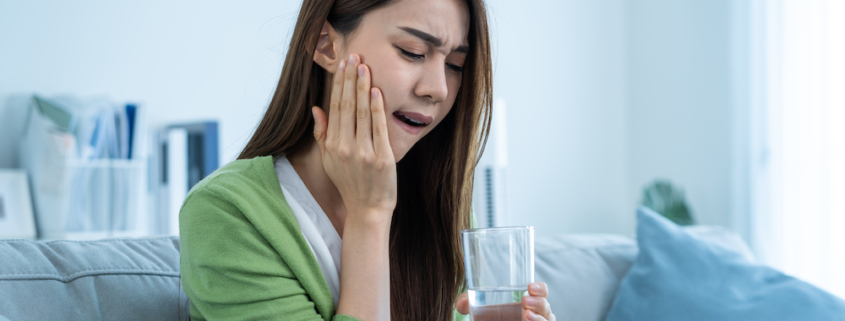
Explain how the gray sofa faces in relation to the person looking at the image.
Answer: facing the viewer

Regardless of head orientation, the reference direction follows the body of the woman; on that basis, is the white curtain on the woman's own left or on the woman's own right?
on the woman's own left

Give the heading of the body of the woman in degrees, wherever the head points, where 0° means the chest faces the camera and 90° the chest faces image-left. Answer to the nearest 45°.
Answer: approximately 315°

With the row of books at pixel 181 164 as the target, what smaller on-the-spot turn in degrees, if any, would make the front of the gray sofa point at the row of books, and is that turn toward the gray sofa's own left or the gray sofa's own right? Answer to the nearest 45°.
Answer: approximately 180°

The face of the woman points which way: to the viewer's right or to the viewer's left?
to the viewer's right

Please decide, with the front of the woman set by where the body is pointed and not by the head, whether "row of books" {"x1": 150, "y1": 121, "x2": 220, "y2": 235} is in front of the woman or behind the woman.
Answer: behind

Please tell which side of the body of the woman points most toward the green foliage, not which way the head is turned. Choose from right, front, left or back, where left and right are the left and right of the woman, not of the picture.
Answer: left
